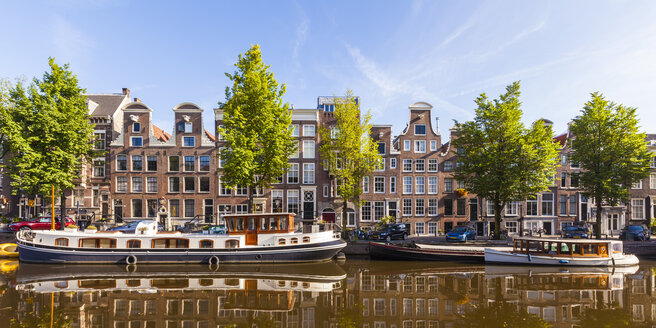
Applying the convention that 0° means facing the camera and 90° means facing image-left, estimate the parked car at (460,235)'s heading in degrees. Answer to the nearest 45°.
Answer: approximately 45°

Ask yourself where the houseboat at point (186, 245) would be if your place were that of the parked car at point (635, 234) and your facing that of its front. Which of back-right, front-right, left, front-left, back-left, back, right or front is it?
front

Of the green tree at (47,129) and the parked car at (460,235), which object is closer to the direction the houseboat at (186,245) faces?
the green tree

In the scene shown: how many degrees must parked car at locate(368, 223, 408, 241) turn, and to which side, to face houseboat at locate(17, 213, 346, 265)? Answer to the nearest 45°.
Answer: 0° — it already faces it

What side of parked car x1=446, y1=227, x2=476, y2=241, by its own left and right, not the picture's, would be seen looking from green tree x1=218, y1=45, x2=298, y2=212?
front

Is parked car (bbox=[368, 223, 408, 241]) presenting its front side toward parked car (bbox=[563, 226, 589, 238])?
no

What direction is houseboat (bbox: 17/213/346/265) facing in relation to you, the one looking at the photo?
facing to the left of the viewer

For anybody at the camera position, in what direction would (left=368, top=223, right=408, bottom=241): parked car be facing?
facing the viewer and to the left of the viewer
